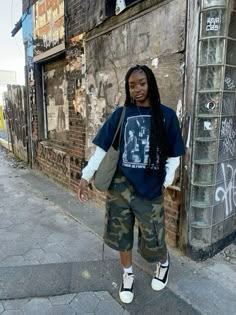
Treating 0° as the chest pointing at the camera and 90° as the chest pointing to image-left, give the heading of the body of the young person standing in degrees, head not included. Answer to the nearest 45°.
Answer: approximately 0°

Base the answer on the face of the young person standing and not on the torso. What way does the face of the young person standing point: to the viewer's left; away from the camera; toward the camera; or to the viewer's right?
toward the camera
